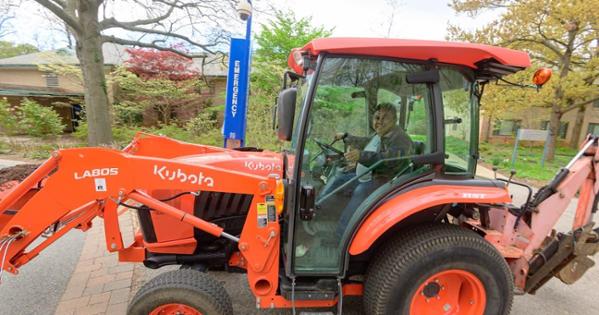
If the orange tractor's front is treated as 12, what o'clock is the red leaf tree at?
The red leaf tree is roughly at 2 o'clock from the orange tractor.

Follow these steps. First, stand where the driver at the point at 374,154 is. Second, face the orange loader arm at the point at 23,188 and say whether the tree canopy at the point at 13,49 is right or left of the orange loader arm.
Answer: right

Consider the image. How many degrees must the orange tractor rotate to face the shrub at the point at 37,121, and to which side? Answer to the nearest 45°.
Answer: approximately 45° to its right

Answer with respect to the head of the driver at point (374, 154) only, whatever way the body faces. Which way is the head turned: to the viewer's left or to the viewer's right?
to the viewer's left

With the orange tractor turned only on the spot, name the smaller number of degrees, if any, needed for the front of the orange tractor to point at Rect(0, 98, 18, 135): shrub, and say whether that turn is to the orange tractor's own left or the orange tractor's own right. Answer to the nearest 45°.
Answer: approximately 45° to the orange tractor's own right

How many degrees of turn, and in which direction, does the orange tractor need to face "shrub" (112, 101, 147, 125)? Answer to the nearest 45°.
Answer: approximately 45° to its right

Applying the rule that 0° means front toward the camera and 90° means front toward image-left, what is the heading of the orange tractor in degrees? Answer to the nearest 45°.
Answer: approximately 90°

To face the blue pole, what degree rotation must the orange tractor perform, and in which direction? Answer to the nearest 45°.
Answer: approximately 45° to its right
